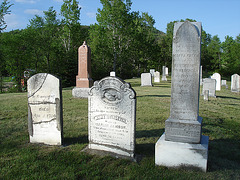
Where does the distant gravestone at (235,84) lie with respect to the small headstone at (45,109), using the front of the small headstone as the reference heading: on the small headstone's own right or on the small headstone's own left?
on the small headstone's own left

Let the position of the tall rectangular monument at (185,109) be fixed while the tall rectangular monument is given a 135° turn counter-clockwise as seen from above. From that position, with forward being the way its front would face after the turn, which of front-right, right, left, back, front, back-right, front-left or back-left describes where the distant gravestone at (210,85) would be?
front-left

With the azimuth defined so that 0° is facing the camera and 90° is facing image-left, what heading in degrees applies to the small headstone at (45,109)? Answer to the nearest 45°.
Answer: approximately 0°

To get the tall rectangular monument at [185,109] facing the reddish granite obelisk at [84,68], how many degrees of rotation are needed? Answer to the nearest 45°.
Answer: approximately 135° to its right

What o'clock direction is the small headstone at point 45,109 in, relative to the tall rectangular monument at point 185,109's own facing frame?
The small headstone is roughly at 3 o'clock from the tall rectangular monument.

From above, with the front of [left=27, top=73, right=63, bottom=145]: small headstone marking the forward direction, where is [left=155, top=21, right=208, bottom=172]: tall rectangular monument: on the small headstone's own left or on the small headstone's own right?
on the small headstone's own left

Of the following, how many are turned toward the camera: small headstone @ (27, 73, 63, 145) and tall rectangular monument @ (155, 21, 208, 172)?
2

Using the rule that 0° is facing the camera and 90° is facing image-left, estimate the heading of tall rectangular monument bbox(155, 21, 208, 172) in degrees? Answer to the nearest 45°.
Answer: approximately 0°

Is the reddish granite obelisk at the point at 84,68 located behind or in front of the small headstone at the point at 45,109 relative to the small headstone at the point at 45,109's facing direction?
behind
